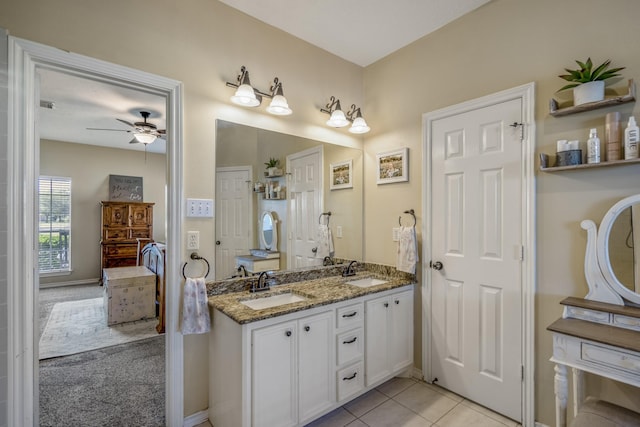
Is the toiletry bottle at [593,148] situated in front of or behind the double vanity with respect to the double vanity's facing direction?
in front

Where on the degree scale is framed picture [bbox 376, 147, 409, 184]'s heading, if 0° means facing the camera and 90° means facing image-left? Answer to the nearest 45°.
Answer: approximately 45°

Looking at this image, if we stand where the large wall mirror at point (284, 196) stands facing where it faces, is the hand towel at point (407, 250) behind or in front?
in front

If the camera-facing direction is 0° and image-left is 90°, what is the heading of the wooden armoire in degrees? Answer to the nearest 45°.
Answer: approximately 0°

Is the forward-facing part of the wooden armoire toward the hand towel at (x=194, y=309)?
yes

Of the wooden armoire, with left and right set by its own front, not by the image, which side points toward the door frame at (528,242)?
front

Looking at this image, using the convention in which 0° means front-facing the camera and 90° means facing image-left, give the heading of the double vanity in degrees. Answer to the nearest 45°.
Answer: approximately 315°

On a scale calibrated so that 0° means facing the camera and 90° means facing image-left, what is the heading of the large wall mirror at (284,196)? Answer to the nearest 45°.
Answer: approximately 315°

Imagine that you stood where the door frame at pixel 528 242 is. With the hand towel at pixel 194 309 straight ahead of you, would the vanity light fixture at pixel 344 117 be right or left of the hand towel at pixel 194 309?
right

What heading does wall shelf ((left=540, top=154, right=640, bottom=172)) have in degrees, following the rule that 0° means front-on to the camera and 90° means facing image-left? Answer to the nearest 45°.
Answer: approximately 45°
